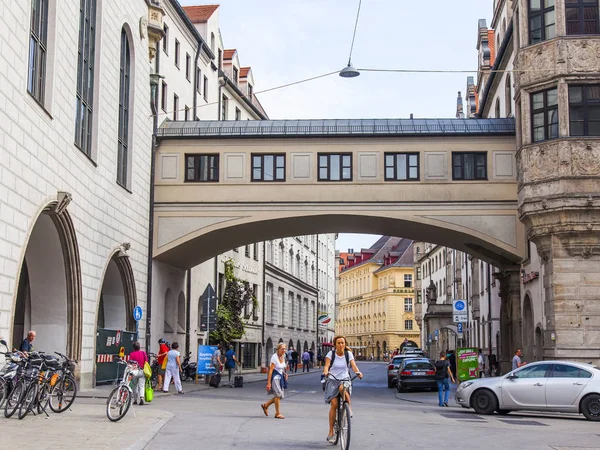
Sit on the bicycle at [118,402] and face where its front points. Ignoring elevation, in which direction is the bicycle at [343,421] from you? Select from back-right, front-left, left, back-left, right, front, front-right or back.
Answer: left

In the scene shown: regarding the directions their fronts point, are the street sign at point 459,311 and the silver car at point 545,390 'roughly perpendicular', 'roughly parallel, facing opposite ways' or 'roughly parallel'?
roughly perpendicular

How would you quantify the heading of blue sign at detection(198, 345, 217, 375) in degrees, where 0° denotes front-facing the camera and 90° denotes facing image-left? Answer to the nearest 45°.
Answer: approximately 0°

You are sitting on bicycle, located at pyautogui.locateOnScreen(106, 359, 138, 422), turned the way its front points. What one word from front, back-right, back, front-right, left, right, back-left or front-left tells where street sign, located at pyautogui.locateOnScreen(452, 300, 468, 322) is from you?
back

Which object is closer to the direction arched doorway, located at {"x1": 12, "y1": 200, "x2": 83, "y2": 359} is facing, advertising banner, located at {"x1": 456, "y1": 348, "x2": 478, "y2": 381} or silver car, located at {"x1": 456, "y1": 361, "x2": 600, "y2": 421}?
the silver car

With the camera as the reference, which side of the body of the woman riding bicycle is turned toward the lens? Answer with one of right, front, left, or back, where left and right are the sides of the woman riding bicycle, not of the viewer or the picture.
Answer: front

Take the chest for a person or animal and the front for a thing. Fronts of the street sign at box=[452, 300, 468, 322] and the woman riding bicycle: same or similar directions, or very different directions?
same or similar directions

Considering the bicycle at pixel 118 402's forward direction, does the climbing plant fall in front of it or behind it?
behind

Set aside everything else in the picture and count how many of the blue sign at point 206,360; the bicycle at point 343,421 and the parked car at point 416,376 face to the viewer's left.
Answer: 0

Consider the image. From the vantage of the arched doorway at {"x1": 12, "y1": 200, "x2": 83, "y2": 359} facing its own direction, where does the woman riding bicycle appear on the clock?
The woman riding bicycle is roughly at 1 o'clock from the arched doorway.

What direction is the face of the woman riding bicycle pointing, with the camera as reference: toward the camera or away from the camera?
toward the camera

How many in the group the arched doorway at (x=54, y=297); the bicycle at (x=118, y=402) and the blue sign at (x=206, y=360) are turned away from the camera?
0

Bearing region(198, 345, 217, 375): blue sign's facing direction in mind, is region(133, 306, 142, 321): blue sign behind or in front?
in front

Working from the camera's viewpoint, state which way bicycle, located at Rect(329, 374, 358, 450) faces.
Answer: facing the viewer

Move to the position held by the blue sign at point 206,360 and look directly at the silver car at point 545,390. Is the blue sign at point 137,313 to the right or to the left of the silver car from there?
right
